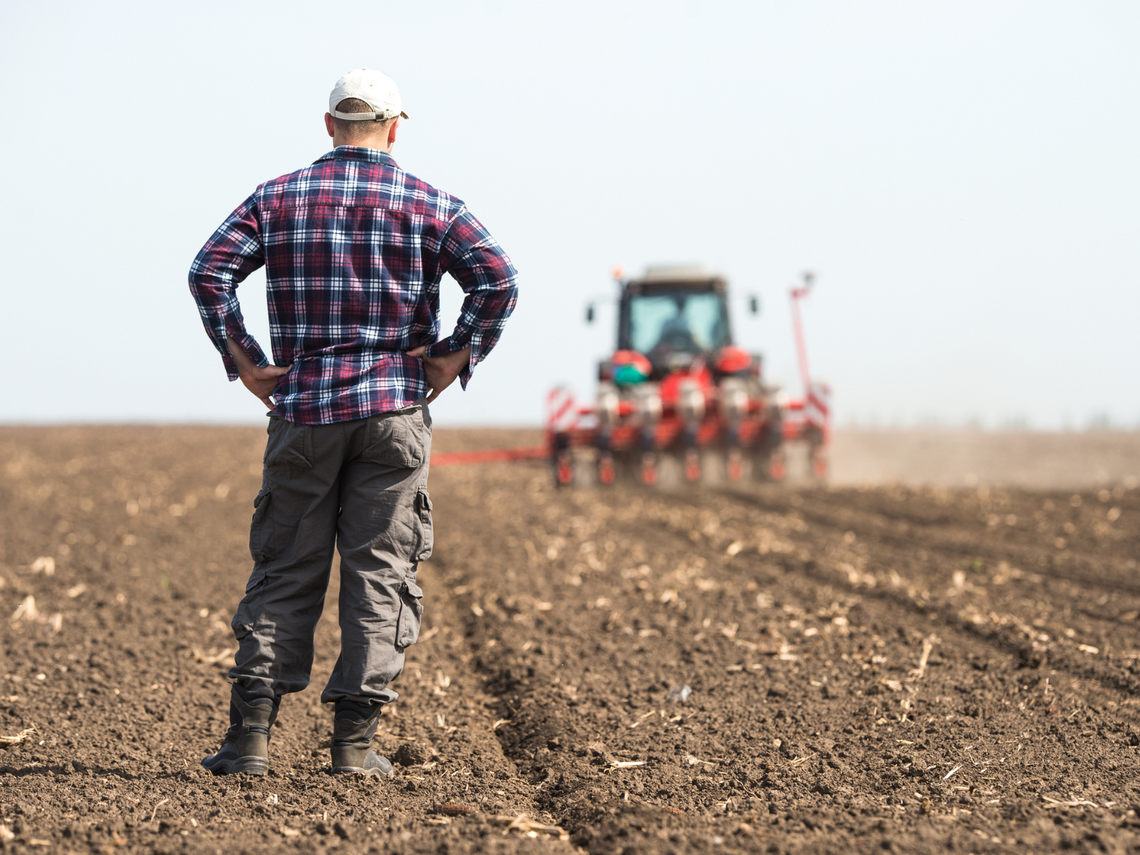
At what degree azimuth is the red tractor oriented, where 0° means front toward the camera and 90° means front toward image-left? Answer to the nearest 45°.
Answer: approximately 180°

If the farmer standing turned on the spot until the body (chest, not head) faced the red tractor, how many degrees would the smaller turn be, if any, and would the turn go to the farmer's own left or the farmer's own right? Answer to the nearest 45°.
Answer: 0° — they already face it

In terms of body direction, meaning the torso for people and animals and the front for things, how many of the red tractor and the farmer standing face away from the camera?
2

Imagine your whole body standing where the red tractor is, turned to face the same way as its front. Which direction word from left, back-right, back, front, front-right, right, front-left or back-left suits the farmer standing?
back

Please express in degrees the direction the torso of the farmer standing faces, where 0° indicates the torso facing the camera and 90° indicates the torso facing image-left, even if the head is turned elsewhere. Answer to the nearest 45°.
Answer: approximately 180°
